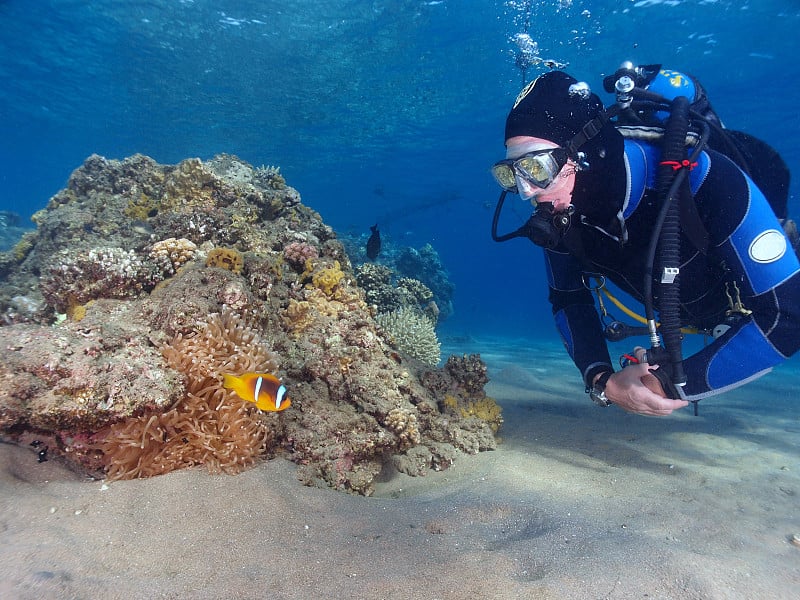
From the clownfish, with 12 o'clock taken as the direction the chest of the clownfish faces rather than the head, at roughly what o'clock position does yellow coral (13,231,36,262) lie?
The yellow coral is roughly at 8 o'clock from the clownfish.

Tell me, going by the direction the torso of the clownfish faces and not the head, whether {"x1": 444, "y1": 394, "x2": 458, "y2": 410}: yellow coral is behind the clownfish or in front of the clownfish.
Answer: in front

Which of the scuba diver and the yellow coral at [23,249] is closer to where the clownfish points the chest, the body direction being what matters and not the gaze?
the scuba diver

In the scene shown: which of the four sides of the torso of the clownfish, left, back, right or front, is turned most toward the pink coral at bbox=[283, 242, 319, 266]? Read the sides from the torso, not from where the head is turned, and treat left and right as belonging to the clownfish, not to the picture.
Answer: left

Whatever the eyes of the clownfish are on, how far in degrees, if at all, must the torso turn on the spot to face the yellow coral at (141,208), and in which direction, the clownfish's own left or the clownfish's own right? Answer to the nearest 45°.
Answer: approximately 135° to the clownfish's own left

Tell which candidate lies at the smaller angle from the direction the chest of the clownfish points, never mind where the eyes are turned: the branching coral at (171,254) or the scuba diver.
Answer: the scuba diver

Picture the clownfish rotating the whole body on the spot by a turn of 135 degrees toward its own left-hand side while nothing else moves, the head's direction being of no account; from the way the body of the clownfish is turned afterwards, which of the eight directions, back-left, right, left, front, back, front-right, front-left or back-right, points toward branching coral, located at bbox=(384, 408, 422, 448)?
right

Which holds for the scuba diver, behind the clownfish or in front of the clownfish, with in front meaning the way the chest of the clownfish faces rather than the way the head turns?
in front

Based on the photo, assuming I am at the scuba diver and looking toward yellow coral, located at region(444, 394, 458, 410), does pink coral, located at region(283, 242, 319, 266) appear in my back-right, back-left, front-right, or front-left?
front-left

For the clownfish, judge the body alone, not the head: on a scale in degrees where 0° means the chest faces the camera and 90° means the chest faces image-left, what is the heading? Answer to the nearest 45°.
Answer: approximately 270°

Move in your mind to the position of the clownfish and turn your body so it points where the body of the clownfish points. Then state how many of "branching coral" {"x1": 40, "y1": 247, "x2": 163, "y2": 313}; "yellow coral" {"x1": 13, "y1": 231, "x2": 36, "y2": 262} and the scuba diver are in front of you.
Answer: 1

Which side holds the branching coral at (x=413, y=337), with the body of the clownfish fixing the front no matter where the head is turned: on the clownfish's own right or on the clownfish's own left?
on the clownfish's own left

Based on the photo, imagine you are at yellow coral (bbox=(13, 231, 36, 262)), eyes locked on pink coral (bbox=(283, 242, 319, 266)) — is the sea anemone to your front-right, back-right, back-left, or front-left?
front-right

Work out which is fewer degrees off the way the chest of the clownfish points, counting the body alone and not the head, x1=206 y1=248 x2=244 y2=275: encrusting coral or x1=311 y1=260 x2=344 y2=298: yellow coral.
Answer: the yellow coral

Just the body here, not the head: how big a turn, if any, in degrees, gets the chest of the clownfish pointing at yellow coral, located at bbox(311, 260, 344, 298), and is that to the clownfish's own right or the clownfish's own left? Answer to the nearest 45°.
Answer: approximately 90° to the clownfish's own left
